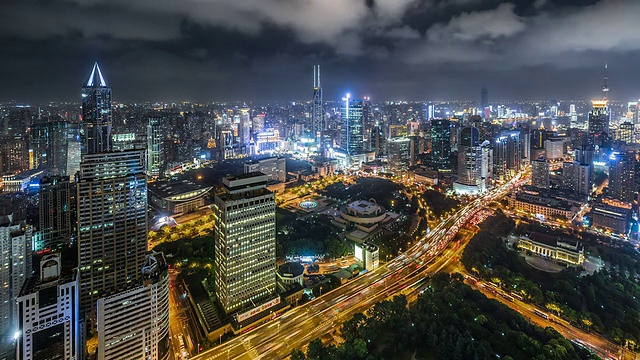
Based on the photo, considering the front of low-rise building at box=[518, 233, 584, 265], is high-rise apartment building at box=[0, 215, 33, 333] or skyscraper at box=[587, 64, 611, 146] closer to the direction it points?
the high-rise apartment building

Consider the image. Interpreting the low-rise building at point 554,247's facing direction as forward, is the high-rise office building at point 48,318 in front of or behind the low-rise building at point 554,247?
in front

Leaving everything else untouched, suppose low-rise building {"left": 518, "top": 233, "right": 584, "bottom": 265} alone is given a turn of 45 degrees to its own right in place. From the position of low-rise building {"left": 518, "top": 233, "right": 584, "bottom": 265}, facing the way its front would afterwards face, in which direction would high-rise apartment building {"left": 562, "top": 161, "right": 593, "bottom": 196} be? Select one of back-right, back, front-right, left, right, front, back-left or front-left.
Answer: right

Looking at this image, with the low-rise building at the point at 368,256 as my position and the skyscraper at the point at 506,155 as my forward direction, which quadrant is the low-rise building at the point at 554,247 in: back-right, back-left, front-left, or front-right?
front-right

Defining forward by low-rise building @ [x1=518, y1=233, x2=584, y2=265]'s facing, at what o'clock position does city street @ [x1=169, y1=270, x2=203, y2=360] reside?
The city street is roughly at 12 o'clock from the low-rise building.

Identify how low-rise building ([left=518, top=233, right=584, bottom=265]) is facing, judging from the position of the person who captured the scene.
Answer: facing the viewer and to the left of the viewer

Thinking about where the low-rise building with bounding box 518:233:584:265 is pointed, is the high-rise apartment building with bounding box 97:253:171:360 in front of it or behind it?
in front

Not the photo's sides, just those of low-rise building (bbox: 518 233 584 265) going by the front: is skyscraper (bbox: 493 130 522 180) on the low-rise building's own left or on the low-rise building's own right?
on the low-rise building's own right

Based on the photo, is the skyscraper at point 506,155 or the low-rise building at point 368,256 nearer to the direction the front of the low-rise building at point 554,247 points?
the low-rise building

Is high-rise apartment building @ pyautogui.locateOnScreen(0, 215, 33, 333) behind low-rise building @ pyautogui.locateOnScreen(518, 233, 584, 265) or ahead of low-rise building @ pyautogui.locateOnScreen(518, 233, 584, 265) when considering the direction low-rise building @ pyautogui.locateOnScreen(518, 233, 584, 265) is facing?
ahead
